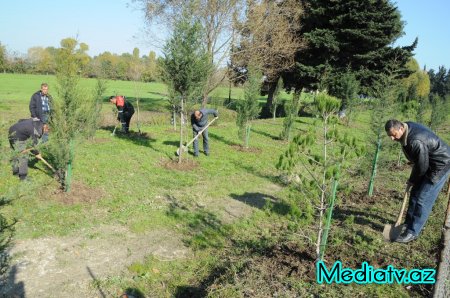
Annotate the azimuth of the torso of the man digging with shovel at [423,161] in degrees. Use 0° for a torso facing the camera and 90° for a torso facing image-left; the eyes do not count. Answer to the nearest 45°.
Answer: approximately 90°

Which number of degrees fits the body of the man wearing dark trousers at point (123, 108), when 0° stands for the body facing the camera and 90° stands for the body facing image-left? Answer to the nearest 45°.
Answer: approximately 90°

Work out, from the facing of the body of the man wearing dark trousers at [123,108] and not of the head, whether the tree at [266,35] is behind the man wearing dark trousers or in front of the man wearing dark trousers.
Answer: behind

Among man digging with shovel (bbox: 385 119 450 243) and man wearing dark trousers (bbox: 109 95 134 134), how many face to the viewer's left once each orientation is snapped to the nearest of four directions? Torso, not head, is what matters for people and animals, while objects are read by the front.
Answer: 2

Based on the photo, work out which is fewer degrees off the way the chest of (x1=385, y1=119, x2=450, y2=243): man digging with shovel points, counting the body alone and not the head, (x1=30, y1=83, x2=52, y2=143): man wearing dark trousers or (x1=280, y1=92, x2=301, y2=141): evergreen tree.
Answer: the man wearing dark trousers

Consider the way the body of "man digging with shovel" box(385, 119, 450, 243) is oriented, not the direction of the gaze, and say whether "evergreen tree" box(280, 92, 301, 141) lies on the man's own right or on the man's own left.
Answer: on the man's own right

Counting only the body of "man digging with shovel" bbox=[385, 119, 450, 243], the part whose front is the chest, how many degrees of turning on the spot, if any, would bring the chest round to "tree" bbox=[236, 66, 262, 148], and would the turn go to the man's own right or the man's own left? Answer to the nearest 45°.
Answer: approximately 45° to the man's own right

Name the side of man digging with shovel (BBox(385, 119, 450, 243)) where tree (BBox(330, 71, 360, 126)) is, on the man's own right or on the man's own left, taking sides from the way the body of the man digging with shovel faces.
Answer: on the man's own right
